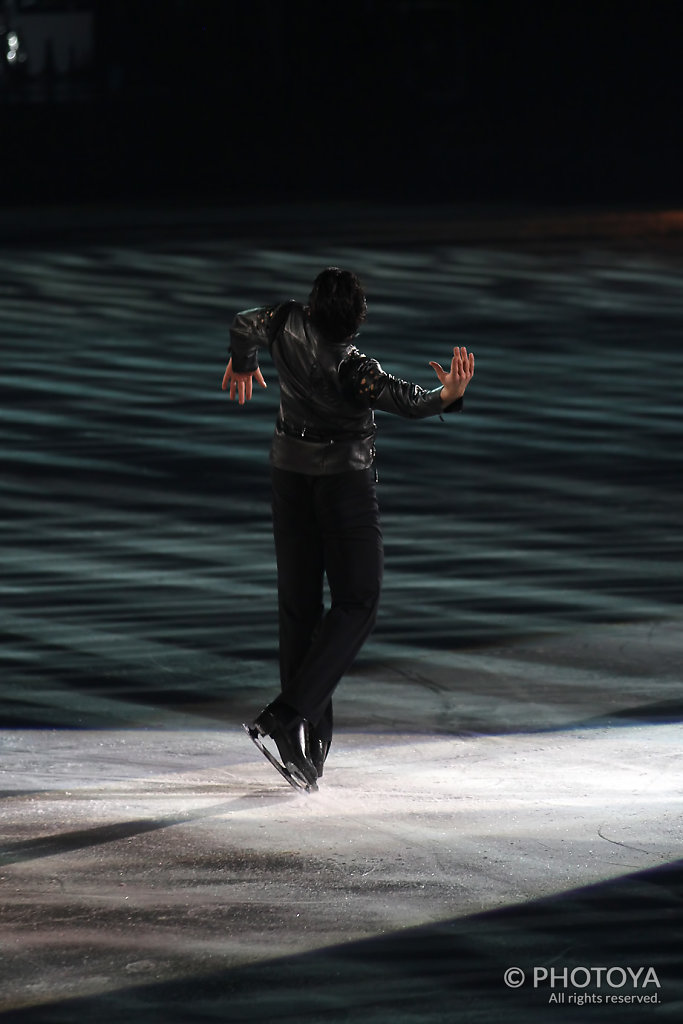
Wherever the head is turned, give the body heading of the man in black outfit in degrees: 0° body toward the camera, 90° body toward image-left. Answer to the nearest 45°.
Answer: approximately 180°

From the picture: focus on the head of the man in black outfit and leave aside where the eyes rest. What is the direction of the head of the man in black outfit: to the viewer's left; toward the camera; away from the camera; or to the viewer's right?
away from the camera
